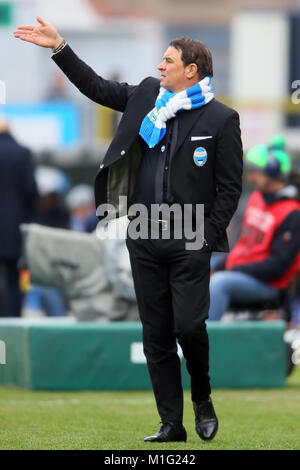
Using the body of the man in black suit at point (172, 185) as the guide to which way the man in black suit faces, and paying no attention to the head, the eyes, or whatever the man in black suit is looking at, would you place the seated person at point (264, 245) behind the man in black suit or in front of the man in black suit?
behind

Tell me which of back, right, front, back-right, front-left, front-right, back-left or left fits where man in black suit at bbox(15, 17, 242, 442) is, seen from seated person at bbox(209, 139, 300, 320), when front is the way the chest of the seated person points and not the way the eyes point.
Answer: front-left

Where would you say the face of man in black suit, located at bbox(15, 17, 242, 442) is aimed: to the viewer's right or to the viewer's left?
to the viewer's left

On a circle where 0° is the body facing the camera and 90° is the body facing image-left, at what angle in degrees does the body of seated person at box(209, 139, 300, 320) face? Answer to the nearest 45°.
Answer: approximately 45°
